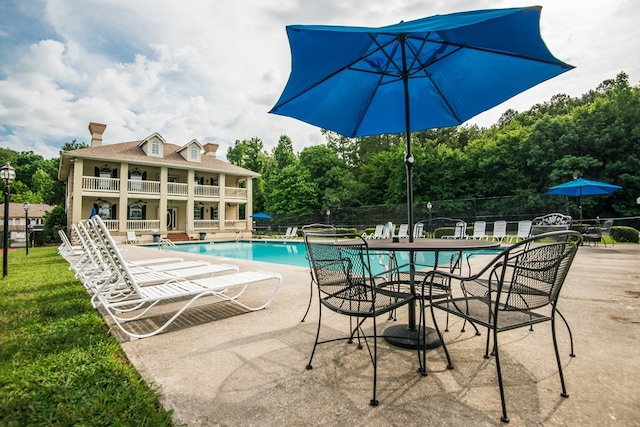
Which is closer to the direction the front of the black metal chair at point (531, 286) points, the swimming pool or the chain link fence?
the swimming pool

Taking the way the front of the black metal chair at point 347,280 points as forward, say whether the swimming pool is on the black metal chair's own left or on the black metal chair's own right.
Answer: on the black metal chair's own left

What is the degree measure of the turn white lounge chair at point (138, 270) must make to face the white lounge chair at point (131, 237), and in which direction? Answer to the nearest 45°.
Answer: approximately 90° to its left

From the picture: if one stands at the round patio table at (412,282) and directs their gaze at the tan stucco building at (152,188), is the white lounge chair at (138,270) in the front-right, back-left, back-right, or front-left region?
front-left

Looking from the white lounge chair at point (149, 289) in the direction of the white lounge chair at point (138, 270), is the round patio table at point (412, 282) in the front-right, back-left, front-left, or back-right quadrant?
back-right

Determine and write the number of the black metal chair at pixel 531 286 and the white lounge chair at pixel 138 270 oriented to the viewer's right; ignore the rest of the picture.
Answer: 1

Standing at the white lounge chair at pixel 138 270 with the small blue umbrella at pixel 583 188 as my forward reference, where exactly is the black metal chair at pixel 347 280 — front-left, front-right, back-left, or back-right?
front-right

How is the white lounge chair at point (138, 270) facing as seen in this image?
to the viewer's right

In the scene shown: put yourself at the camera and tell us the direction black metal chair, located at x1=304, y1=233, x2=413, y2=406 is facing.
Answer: facing away from the viewer and to the right of the viewer

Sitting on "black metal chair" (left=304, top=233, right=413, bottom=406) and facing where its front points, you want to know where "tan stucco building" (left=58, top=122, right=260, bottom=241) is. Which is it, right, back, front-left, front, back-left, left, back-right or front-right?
left

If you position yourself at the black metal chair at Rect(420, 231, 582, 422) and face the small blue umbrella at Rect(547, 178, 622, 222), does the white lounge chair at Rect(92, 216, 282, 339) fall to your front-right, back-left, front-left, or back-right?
back-left

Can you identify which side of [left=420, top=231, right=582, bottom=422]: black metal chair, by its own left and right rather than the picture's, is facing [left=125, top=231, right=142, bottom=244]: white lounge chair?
front

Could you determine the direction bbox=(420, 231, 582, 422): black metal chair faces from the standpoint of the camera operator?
facing away from the viewer and to the left of the viewer

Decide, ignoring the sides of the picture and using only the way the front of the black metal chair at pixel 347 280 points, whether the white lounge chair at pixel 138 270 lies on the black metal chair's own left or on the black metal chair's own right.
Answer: on the black metal chair's own left

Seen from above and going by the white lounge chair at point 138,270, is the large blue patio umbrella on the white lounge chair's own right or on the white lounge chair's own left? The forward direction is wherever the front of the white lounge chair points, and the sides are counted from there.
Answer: on the white lounge chair's own right
